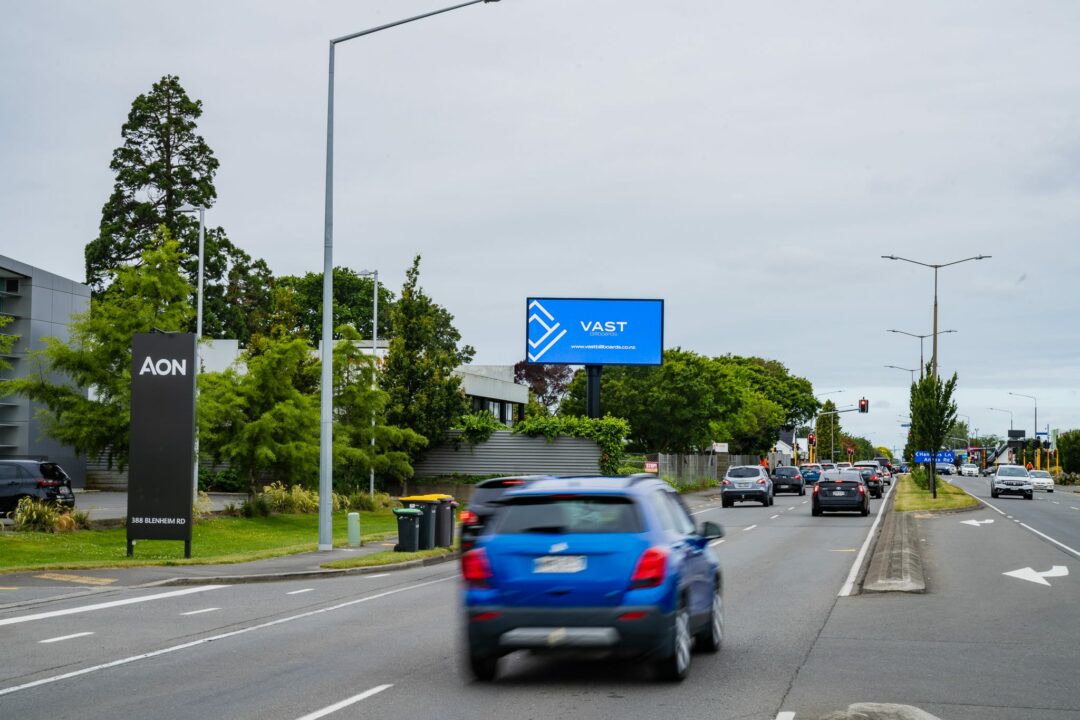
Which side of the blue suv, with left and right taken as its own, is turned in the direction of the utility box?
front

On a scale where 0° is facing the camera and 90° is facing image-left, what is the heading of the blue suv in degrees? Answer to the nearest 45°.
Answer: approximately 180°

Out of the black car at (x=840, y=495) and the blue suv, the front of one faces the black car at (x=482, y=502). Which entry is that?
the blue suv

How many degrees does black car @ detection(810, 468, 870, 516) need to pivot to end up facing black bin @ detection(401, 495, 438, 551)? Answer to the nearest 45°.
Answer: approximately 135° to its left

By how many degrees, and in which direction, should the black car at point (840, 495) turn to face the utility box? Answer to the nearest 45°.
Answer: approximately 135° to its left

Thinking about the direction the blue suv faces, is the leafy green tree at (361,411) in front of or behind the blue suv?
in front

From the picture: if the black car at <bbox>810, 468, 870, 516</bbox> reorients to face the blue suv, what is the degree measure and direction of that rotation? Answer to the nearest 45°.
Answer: approximately 180°

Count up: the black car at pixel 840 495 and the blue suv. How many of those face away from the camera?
2

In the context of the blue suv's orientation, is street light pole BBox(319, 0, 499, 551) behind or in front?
in front

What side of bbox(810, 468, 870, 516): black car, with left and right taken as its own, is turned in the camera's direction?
back

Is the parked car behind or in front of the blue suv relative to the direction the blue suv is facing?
in front
